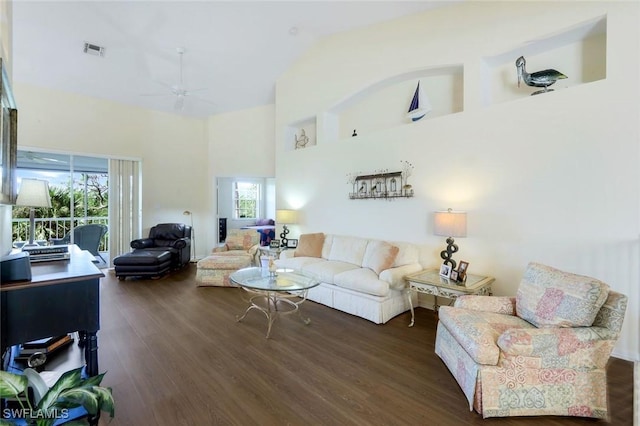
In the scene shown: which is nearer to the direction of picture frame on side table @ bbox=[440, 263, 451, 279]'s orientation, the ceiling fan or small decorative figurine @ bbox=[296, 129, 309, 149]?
the ceiling fan

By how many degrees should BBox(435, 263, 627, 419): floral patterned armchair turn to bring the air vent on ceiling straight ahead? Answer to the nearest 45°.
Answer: approximately 45° to its right

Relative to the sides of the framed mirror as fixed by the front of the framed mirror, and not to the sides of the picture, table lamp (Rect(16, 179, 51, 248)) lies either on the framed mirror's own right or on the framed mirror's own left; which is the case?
on the framed mirror's own left

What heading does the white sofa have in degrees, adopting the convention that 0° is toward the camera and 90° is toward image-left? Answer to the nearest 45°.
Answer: approximately 45°

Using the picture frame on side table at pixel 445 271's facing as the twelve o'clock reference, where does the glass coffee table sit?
The glass coffee table is roughly at 1 o'clock from the picture frame on side table.
